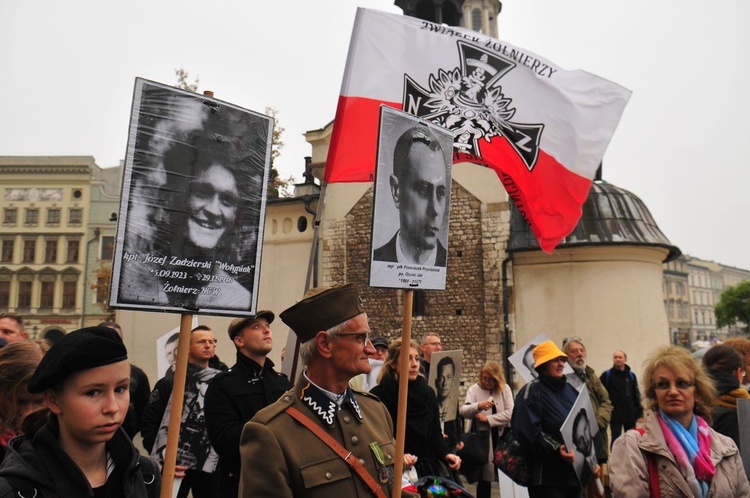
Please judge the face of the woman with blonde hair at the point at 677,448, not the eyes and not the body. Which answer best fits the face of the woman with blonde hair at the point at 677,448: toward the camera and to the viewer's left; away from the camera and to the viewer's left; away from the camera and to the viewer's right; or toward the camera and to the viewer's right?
toward the camera and to the viewer's left

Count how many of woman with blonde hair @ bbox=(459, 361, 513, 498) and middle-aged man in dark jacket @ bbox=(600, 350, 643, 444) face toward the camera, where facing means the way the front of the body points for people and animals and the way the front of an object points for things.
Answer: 2

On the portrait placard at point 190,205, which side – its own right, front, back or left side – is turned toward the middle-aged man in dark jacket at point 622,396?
left

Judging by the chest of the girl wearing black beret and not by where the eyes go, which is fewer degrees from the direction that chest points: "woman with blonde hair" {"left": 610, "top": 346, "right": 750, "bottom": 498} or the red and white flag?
the woman with blonde hair

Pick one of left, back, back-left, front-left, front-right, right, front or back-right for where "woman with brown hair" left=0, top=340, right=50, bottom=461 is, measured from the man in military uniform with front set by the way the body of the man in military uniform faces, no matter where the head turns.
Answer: back-right

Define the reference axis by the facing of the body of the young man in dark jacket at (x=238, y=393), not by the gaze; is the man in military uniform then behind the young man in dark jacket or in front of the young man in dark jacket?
in front

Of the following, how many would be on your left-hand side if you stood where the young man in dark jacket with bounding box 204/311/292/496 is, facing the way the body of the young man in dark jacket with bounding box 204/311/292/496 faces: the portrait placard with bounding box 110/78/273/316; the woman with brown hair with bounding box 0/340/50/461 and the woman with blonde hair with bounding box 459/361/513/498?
1

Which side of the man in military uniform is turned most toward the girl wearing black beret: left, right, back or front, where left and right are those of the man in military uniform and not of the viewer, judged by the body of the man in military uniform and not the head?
right
